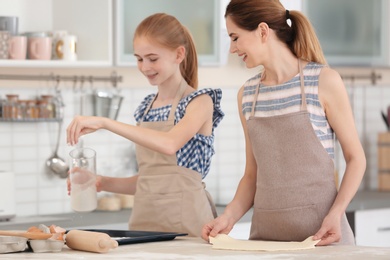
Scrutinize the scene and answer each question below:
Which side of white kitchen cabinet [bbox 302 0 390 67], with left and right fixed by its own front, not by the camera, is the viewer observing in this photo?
front

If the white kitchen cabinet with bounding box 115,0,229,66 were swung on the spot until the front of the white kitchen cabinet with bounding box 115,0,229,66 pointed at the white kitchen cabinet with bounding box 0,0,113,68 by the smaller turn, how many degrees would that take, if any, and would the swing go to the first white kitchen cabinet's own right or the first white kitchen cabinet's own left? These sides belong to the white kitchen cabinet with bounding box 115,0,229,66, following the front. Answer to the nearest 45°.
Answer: approximately 90° to the first white kitchen cabinet's own right

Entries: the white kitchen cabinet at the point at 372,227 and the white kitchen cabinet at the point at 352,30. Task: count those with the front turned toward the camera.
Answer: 2

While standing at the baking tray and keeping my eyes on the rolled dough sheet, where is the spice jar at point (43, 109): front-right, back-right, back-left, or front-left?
back-left

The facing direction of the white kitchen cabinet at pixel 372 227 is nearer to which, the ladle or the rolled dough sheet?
the rolled dough sheet

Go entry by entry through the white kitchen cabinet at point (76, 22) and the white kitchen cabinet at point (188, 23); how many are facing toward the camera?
2

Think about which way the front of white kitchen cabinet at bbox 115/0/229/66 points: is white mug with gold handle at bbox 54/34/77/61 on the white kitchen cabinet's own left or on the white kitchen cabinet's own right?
on the white kitchen cabinet's own right

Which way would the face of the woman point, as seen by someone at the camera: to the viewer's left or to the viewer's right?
to the viewer's left

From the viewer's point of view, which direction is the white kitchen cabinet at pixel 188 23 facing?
toward the camera

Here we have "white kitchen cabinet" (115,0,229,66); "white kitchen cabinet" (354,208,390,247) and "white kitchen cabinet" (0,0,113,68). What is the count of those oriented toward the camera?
3

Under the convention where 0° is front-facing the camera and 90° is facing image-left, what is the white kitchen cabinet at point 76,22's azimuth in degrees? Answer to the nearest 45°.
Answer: approximately 0°

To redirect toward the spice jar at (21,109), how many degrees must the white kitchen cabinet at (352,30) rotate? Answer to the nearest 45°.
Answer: approximately 45° to its right
